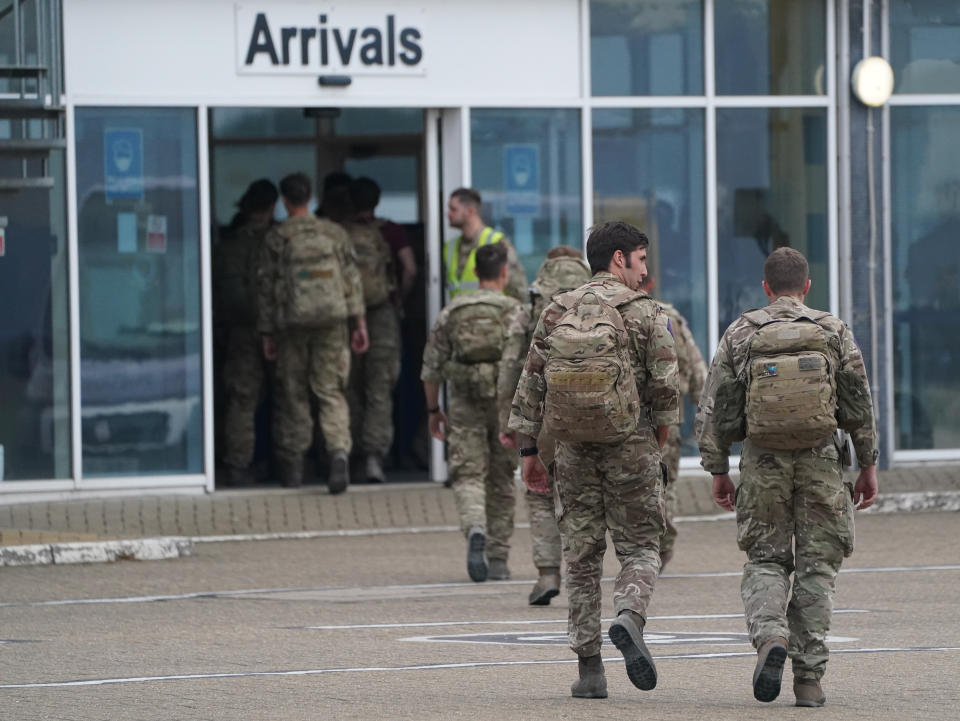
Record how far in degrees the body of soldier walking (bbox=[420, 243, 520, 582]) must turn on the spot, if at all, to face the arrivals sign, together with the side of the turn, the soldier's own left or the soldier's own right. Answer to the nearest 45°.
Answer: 0° — they already face it

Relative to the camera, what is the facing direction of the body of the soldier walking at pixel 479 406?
away from the camera

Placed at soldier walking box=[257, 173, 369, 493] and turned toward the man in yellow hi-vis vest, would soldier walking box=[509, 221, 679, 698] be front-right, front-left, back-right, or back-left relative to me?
front-right

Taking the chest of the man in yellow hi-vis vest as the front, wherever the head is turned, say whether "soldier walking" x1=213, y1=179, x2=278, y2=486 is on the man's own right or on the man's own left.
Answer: on the man's own right

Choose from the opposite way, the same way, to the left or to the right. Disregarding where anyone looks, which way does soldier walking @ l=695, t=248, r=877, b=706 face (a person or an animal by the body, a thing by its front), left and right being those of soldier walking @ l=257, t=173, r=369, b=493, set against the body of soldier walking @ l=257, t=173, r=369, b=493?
the same way

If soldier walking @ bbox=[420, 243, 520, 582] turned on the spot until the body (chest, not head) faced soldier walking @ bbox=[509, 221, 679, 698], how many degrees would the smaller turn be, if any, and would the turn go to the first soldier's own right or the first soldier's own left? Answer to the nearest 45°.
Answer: approximately 180°

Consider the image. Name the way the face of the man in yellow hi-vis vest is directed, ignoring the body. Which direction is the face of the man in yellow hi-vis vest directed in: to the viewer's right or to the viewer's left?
to the viewer's left

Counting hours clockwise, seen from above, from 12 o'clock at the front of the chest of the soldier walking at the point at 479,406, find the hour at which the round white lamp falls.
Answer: The round white lamp is roughly at 1 o'clock from the soldier walking.

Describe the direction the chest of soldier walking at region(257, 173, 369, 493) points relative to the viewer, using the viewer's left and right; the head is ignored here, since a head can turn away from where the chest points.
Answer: facing away from the viewer

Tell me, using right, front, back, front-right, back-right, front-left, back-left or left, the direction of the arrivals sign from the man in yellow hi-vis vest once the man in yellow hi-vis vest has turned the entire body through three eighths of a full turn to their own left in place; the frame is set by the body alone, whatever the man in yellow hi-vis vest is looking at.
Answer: back-left

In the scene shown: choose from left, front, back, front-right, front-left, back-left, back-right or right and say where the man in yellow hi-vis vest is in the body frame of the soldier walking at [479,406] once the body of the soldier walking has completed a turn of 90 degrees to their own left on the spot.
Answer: right

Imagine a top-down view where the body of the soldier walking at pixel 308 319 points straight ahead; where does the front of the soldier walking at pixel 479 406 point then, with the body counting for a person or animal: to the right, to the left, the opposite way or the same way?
the same way

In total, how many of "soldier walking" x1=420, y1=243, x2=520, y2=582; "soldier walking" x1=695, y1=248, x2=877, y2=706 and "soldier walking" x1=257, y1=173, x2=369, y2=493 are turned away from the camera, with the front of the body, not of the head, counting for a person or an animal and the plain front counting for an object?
3

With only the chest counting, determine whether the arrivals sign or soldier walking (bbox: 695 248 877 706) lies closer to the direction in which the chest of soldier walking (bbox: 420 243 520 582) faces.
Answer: the arrivals sign

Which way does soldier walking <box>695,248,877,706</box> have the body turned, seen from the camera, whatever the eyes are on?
away from the camera

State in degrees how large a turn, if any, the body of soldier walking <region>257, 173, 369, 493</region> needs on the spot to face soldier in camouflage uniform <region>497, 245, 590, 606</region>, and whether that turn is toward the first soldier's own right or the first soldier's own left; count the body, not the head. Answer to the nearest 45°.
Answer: approximately 180°

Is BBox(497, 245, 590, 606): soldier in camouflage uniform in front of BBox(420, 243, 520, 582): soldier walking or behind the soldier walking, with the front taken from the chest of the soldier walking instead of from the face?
behind
